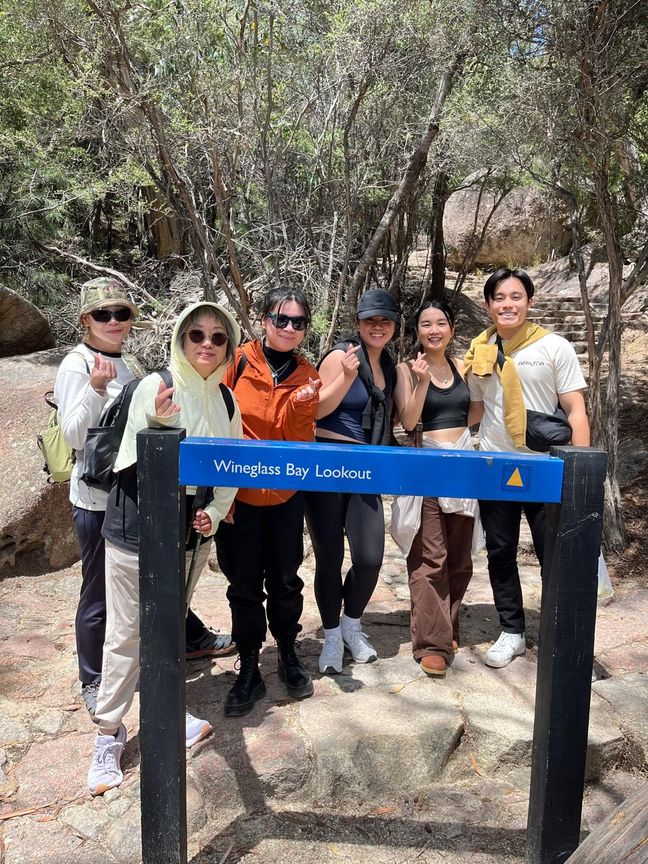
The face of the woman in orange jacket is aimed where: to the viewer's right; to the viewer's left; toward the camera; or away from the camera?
toward the camera

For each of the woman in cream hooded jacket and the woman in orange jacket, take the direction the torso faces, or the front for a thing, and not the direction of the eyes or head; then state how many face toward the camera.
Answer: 2

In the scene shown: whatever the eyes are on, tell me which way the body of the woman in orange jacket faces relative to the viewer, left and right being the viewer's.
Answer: facing the viewer

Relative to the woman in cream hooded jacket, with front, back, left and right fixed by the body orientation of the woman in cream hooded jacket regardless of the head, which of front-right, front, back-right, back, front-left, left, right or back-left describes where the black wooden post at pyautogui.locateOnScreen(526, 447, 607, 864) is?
front-left

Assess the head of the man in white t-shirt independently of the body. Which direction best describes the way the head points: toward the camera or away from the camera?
toward the camera

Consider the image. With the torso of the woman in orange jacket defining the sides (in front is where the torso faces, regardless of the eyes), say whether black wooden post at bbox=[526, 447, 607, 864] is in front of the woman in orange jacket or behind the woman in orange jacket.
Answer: in front

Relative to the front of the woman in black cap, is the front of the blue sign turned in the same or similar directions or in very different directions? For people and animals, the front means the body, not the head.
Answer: same or similar directions

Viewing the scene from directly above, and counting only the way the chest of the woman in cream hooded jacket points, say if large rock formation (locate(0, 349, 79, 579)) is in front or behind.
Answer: behind

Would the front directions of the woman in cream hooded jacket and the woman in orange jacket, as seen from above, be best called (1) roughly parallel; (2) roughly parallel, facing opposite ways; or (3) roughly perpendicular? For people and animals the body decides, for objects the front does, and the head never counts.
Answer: roughly parallel

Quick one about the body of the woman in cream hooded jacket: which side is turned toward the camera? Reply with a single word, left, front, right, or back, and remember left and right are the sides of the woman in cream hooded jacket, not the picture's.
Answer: front

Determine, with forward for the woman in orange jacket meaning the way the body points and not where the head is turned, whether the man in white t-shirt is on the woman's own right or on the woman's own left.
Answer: on the woman's own left

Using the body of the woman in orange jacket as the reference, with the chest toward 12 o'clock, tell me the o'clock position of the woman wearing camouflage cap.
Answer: The woman wearing camouflage cap is roughly at 3 o'clock from the woman in orange jacket.

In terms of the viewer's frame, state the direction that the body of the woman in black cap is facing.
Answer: toward the camera

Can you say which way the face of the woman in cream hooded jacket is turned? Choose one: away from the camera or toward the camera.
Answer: toward the camera

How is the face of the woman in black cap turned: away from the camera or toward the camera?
toward the camera
